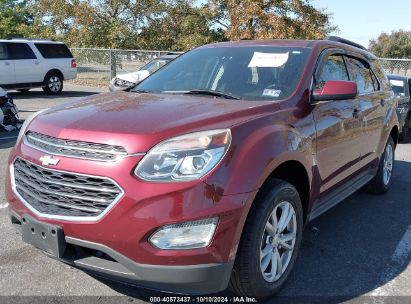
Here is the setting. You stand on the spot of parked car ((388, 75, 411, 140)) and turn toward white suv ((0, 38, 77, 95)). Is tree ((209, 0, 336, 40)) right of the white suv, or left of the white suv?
right

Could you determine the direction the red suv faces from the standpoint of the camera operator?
facing the viewer and to the left of the viewer

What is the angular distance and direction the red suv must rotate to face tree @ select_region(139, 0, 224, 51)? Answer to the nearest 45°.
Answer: approximately 135° to its right

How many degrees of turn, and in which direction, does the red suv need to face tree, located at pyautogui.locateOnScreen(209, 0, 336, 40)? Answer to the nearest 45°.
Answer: approximately 135° to its right

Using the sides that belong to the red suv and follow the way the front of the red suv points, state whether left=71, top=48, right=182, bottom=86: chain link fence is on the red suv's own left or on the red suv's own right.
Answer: on the red suv's own right

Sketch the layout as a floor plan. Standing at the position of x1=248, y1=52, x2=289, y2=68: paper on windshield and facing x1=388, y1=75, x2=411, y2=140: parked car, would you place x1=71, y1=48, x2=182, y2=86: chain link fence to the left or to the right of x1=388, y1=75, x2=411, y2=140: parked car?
left

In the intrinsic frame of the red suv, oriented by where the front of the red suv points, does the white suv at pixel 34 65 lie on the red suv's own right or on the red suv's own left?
on the red suv's own right

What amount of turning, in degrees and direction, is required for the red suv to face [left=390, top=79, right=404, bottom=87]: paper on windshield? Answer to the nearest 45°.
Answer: approximately 180°
